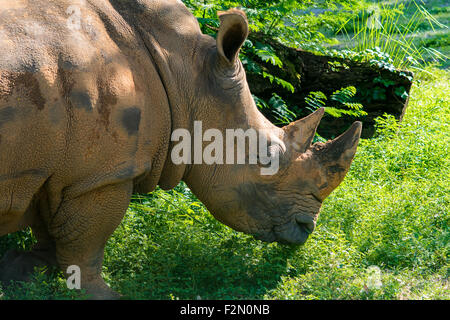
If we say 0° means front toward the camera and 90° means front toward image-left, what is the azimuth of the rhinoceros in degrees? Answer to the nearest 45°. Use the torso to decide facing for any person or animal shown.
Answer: approximately 270°

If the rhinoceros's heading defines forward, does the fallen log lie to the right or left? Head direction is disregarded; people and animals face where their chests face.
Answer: on its left
